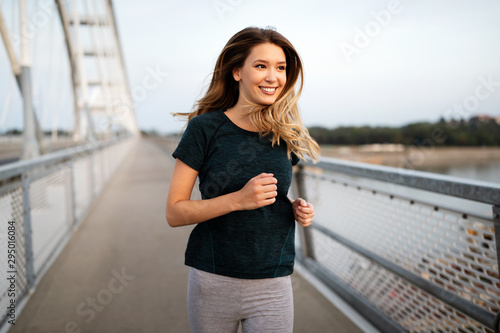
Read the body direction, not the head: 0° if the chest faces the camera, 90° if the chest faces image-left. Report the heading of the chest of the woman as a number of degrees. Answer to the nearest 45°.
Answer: approximately 315°

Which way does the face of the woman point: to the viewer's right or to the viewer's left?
to the viewer's right

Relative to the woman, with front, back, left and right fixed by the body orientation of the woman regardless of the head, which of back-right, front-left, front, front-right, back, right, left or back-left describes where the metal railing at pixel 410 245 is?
left
